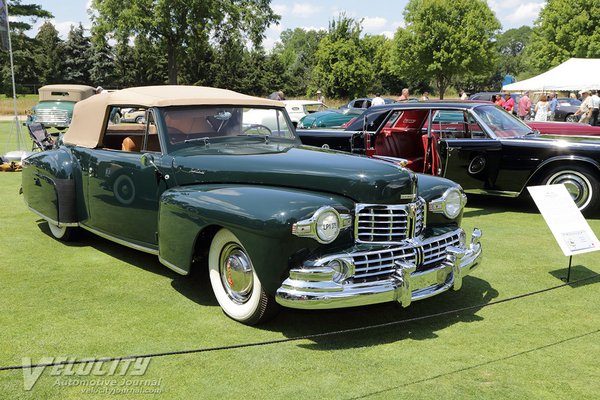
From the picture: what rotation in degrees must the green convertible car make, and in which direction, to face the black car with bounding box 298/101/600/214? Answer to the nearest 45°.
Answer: approximately 90° to its left

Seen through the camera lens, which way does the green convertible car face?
facing the viewer and to the right of the viewer

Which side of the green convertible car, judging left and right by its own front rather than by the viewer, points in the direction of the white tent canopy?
left

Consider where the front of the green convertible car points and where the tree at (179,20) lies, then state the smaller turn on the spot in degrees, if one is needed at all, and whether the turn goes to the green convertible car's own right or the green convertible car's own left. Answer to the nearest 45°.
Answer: approximately 135° to the green convertible car's own left

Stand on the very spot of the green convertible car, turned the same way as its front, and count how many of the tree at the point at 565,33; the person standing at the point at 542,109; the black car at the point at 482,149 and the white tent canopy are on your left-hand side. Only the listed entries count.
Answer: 4

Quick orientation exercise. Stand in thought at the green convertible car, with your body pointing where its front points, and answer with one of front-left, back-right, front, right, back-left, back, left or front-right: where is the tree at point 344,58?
back-left

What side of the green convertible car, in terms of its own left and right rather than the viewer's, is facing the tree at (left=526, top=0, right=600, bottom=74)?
left

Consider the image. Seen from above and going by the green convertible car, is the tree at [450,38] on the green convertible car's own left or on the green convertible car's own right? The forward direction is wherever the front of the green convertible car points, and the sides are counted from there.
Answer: on the green convertible car's own left

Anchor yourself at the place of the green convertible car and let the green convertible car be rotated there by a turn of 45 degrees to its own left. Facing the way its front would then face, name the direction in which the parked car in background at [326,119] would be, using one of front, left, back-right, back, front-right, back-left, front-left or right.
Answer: left

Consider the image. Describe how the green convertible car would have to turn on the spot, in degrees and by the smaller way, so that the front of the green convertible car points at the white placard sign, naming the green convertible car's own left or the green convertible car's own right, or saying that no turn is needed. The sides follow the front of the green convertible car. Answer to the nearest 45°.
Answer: approximately 45° to the green convertible car's own left

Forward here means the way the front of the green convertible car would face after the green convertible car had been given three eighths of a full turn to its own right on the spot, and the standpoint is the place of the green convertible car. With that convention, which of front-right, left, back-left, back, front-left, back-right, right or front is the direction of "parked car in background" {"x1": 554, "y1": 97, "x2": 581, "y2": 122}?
back-right

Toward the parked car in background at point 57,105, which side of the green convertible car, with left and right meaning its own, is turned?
back

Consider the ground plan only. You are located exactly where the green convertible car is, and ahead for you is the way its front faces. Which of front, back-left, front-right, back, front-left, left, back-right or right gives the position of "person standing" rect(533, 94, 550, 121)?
left
